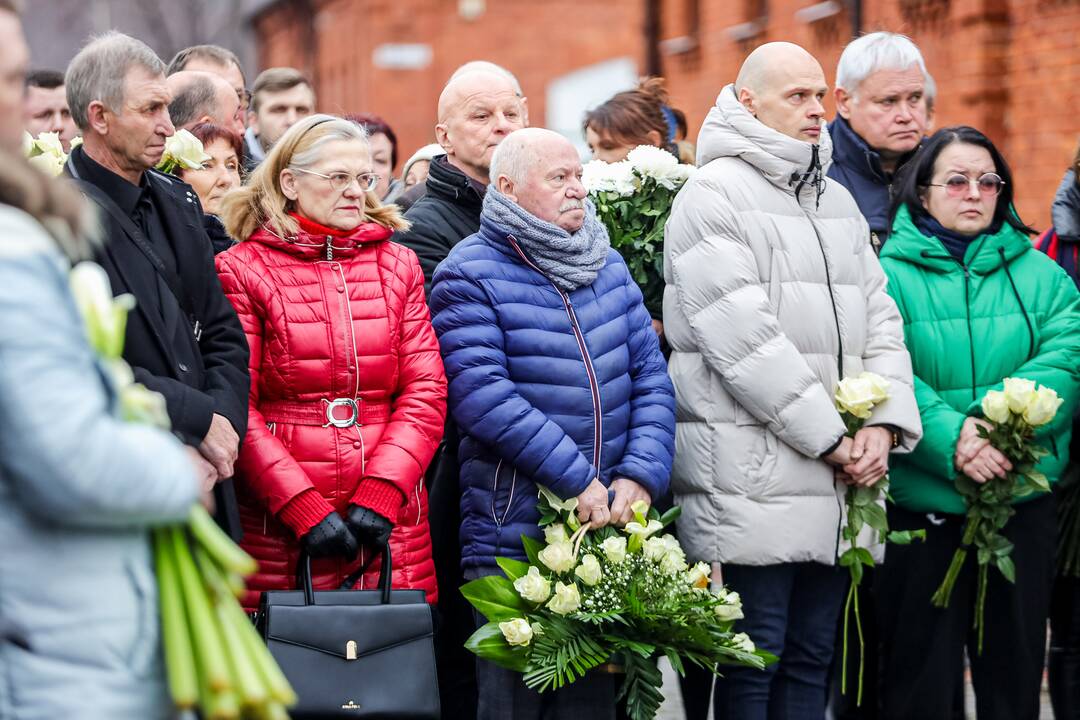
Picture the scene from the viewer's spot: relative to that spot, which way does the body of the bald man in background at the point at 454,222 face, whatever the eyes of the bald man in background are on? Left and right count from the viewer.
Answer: facing the viewer and to the right of the viewer

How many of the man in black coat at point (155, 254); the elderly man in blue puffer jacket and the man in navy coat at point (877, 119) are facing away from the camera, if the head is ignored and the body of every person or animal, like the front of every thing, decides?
0

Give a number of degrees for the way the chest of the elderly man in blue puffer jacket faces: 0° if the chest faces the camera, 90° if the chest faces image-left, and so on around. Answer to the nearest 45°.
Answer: approximately 315°

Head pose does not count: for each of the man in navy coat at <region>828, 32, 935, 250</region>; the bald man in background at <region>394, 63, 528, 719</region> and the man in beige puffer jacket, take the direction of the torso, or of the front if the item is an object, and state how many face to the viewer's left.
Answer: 0

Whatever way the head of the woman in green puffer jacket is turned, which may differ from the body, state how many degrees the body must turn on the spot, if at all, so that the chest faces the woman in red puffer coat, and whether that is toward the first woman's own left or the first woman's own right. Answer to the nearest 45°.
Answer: approximately 45° to the first woman's own right

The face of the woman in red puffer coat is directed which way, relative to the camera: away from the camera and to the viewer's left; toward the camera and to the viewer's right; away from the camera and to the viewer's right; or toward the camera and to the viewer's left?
toward the camera and to the viewer's right

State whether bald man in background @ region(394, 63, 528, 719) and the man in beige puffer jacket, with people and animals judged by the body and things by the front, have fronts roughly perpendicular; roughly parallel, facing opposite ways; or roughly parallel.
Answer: roughly parallel

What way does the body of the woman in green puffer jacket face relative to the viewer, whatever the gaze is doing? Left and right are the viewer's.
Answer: facing the viewer

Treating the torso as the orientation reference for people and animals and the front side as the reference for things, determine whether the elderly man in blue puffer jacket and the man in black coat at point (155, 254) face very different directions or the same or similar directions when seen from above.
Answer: same or similar directions

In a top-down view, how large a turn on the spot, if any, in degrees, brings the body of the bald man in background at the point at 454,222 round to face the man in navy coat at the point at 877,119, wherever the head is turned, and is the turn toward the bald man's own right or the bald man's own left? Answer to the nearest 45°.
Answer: approximately 45° to the bald man's own left

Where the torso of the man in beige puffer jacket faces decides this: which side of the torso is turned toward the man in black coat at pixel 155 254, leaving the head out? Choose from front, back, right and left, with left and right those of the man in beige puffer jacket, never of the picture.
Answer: right

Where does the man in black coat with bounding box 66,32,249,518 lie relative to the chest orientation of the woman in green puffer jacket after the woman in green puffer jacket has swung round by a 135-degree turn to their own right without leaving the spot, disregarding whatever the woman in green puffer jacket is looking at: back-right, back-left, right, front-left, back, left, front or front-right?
left

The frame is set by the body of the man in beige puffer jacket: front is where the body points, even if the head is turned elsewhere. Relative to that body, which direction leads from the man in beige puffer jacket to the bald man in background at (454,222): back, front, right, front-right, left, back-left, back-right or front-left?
back-right

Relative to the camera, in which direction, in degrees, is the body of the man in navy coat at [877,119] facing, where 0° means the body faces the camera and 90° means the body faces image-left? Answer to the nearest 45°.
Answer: approximately 315°
